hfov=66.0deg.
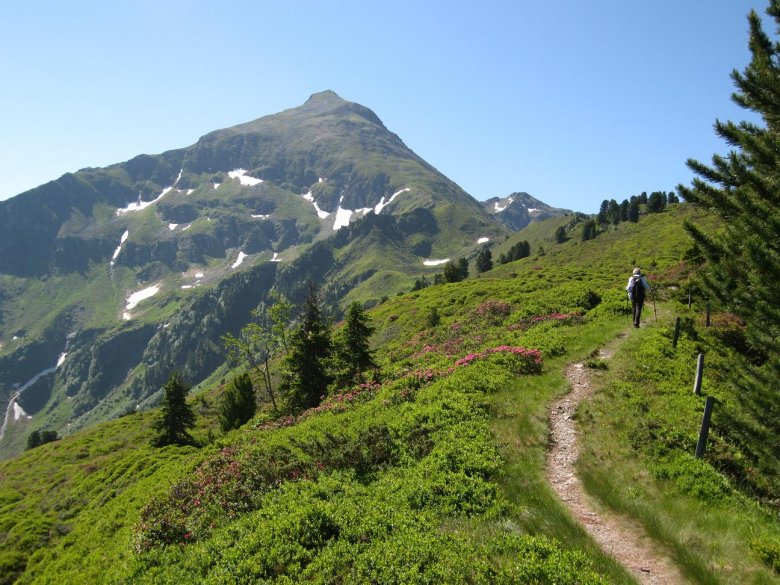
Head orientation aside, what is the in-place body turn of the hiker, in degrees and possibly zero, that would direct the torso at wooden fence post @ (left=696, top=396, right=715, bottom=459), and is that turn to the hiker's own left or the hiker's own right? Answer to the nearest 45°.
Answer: approximately 180°

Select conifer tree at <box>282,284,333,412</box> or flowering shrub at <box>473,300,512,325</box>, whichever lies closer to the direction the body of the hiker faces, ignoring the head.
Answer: the flowering shrub

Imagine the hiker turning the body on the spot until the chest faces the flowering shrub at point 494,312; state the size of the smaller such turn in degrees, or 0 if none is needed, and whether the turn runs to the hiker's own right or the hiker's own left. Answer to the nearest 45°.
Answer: approximately 45° to the hiker's own left

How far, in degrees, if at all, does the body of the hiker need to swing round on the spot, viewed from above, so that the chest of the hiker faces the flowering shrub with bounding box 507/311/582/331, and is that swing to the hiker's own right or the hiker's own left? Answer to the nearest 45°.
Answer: approximately 45° to the hiker's own left

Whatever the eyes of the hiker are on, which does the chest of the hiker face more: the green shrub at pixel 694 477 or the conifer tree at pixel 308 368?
the conifer tree

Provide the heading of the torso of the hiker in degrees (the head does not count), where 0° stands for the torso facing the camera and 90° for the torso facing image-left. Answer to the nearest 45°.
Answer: approximately 180°

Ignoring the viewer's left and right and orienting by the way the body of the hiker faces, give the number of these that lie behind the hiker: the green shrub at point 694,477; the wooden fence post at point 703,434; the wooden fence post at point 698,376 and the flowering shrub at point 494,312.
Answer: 3

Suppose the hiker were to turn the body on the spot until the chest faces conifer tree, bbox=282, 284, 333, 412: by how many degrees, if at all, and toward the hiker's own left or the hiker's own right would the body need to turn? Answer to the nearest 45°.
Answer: approximately 90° to the hiker's own left

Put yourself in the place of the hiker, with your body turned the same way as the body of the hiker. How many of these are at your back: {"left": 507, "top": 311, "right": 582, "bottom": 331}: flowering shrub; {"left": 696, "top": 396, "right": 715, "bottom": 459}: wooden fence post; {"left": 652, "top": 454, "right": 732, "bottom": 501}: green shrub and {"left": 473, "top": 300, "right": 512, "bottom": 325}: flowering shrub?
2

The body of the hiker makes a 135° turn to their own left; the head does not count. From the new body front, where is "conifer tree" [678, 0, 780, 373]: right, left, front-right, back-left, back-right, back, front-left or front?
front-left

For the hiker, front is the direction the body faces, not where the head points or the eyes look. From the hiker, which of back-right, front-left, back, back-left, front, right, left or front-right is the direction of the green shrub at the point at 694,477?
back

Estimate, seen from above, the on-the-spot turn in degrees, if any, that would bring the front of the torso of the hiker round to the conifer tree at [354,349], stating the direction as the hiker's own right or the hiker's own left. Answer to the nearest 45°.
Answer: approximately 90° to the hiker's own left
